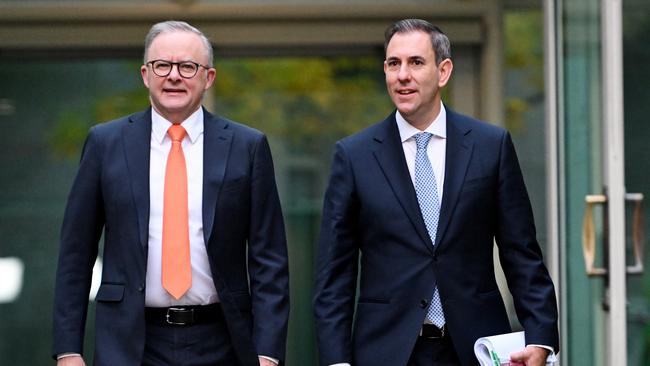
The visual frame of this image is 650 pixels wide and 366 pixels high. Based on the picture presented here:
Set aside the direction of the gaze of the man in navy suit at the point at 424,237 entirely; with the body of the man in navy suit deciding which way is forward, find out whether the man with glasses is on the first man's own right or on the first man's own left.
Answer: on the first man's own right

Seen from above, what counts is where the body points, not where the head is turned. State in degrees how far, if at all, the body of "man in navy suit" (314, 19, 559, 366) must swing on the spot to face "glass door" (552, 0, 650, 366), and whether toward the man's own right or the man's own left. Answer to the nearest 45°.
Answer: approximately 135° to the man's own left

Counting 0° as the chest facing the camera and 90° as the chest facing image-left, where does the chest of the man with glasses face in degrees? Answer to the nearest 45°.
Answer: approximately 0°

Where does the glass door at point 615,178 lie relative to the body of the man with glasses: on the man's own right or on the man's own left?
on the man's own left

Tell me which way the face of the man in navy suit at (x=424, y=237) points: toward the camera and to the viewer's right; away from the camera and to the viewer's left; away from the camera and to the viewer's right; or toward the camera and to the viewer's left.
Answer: toward the camera and to the viewer's left

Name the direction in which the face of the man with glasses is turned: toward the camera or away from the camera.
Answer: toward the camera

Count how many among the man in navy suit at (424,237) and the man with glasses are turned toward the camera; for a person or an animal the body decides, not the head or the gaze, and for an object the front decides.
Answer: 2

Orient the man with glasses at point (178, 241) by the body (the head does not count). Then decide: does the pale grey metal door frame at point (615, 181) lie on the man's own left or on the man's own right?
on the man's own left

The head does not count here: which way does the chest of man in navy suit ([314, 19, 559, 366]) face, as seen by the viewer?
toward the camera

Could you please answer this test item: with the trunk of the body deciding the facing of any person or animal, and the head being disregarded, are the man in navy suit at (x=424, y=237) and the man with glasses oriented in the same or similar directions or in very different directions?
same or similar directions
